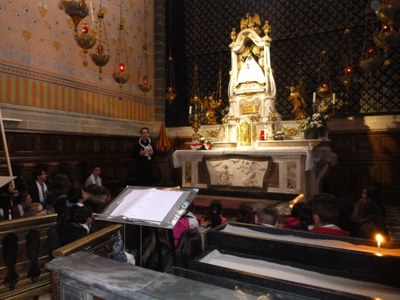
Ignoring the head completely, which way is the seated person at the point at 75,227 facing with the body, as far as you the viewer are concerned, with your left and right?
facing away from the viewer and to the right of the viewer

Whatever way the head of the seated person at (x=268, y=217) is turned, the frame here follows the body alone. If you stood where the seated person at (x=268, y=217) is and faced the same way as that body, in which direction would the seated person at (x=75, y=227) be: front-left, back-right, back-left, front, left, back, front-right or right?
left

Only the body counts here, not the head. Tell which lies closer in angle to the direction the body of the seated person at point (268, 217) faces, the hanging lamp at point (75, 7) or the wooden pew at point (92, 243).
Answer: the hanging lamp

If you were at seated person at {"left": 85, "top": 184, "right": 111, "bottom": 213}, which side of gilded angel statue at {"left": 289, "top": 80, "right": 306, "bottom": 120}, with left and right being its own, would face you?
front

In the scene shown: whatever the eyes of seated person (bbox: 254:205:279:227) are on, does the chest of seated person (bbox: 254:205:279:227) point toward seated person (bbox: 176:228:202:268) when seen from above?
no

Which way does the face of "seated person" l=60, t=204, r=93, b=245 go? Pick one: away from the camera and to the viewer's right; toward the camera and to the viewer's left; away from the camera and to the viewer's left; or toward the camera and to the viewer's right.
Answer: away from the camera and to the viewer's right

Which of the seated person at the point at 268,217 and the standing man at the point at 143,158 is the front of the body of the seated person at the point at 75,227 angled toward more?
the standing man

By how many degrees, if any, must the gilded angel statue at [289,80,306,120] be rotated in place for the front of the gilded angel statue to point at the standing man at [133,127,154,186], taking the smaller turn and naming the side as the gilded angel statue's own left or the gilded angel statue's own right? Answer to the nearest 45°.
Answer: approximately 45° to the gilded angel statue's own right

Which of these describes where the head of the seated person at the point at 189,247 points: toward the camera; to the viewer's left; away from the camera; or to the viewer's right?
away from the camera

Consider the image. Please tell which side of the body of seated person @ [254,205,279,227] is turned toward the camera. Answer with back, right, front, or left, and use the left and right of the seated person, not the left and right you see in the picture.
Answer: back

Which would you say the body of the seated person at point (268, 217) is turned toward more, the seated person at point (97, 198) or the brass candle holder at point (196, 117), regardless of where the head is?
the brass candle holder

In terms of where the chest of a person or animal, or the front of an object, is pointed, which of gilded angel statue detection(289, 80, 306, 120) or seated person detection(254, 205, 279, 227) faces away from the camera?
the seated person

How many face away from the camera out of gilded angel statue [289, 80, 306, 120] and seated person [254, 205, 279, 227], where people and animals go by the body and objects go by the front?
1

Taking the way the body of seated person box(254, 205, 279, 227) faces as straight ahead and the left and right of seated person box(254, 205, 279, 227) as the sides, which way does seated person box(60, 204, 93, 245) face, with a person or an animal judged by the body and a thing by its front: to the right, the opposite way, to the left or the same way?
the same way

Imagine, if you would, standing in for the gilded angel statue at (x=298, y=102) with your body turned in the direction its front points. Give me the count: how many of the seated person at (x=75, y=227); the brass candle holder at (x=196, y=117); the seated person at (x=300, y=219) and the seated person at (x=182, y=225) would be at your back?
0

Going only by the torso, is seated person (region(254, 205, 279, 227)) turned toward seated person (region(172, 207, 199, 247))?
no

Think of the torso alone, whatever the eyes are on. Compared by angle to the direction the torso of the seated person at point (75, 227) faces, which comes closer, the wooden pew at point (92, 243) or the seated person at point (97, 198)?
the seated person

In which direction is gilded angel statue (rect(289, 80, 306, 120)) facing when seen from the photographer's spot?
facing the viewer and to the left of the viewer

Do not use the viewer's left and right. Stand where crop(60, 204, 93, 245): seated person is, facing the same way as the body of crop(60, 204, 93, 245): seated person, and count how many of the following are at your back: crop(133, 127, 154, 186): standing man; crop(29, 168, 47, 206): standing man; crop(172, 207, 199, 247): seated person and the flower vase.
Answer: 0
